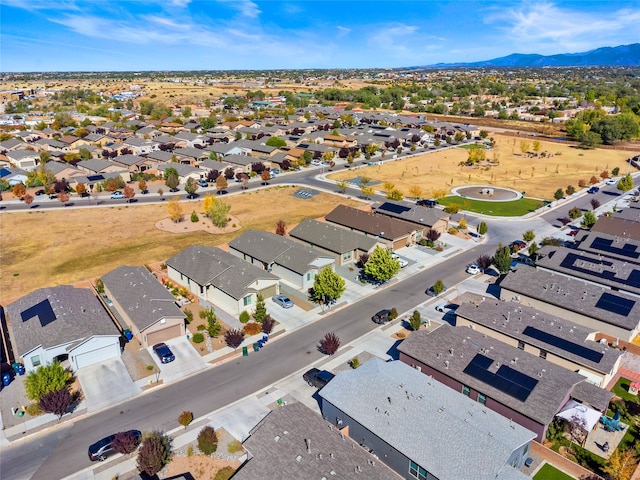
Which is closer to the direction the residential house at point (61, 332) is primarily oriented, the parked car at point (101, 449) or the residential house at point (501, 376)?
the parked car

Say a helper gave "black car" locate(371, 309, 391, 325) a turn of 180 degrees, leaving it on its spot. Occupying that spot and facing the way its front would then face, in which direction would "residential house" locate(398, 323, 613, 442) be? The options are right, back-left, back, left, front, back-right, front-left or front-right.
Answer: left

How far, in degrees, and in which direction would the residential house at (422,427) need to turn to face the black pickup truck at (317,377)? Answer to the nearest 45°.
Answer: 0° — it already faces it

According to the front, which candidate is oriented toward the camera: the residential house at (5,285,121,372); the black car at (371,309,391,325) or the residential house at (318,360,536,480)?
the residential house at (5,285,121,372)

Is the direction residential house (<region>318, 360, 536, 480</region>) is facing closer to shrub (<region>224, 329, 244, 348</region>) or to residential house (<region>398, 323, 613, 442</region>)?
the shrub

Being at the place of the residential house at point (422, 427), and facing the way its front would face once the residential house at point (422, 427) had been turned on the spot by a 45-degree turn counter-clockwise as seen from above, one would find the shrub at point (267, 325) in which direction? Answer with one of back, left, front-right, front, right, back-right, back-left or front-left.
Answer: front-right

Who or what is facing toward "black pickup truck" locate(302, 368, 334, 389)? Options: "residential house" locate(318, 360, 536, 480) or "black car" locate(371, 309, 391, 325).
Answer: the residential house

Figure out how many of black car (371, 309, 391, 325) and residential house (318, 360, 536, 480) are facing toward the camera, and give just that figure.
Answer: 0

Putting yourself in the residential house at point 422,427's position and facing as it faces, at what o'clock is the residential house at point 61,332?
the residential house at point 61,332 is roughly at 11 o'clock from the residential house at point 422,427.

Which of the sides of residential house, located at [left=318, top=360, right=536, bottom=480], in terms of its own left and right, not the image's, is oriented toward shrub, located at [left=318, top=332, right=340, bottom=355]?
front

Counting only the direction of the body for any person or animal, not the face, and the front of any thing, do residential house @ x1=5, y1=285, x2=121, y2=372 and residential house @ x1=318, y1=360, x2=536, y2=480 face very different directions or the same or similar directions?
very different directions

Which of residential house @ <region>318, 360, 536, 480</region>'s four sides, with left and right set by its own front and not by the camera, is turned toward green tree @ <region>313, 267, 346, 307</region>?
front

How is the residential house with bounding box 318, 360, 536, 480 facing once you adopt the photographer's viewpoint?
facing away from the viewer and to the left of the viewer

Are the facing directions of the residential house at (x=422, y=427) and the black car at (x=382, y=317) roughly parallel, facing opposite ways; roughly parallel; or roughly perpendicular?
roughly perpendicular

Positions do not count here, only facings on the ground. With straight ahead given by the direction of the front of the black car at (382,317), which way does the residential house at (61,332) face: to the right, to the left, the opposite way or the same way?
to the right

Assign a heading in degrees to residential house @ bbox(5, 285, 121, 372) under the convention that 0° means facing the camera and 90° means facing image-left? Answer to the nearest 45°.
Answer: approximately 0°
